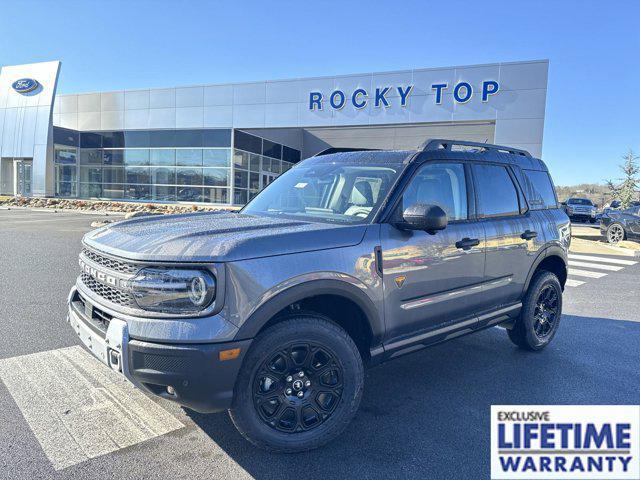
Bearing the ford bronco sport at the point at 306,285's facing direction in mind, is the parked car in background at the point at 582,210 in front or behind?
behind

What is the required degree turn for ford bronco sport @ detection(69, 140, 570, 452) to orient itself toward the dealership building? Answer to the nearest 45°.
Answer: approximately 135° to its right

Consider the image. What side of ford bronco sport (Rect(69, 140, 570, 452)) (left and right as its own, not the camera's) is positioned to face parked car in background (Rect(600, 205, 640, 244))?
back

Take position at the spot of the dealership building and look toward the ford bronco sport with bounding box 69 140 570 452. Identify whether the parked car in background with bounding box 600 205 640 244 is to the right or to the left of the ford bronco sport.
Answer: left

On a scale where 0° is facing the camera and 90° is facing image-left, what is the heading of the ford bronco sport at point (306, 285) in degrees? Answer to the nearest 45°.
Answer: approximately 45°
